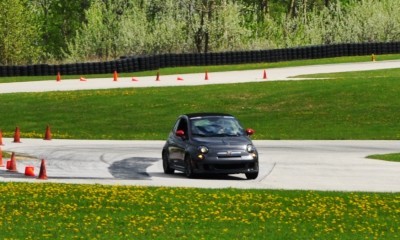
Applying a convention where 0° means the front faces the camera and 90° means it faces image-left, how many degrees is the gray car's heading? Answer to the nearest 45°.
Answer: approximately 0°
